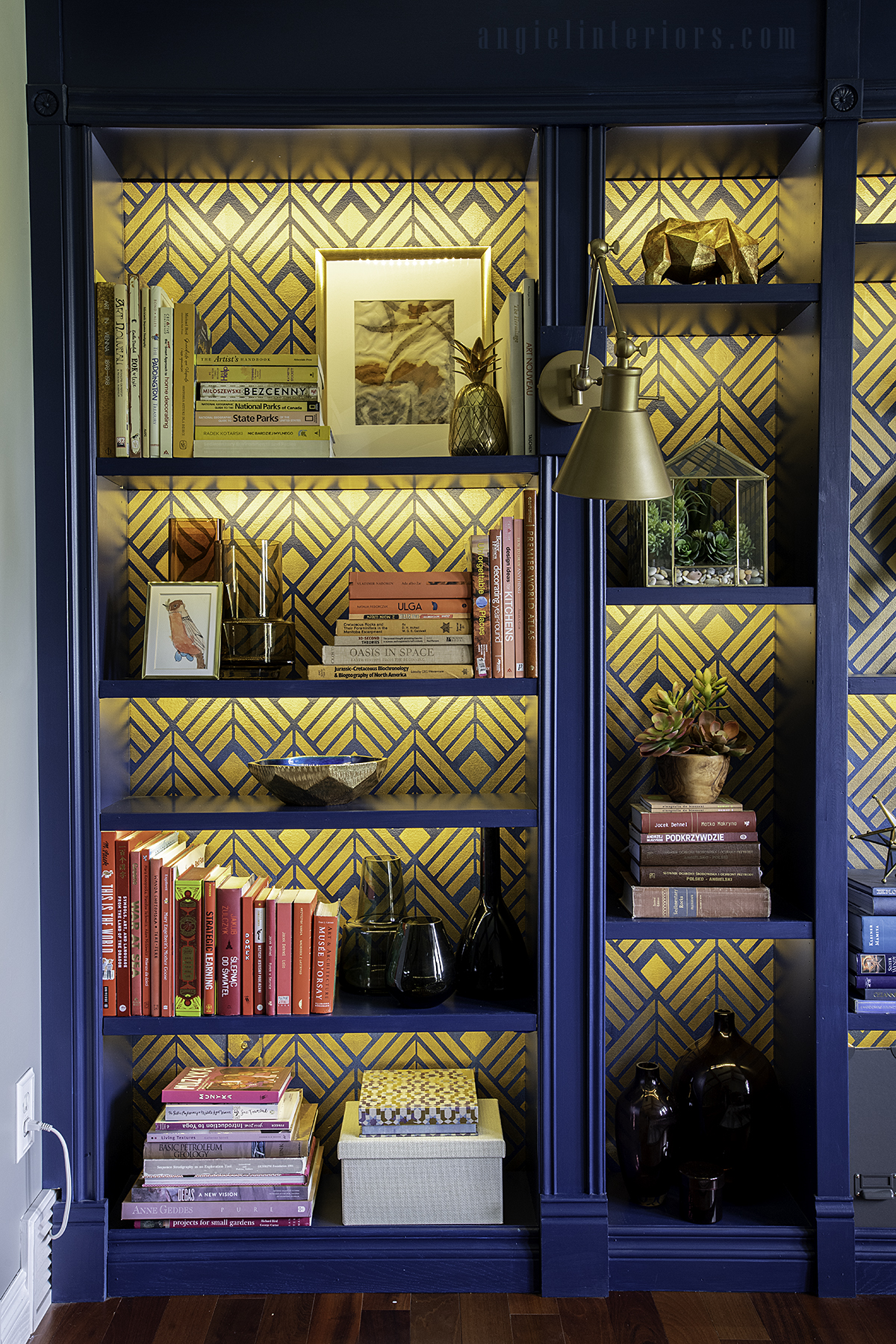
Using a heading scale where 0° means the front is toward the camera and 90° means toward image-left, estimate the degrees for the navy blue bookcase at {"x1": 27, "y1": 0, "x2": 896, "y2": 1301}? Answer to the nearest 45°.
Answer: approximately 0°

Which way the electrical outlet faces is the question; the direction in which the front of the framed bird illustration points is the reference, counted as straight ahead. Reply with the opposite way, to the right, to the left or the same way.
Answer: to the left

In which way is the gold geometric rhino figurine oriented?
to the viewer's right

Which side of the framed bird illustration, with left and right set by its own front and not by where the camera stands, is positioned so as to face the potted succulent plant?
left

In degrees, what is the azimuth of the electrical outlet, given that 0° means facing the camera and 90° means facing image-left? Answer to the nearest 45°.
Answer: approximately 270°
